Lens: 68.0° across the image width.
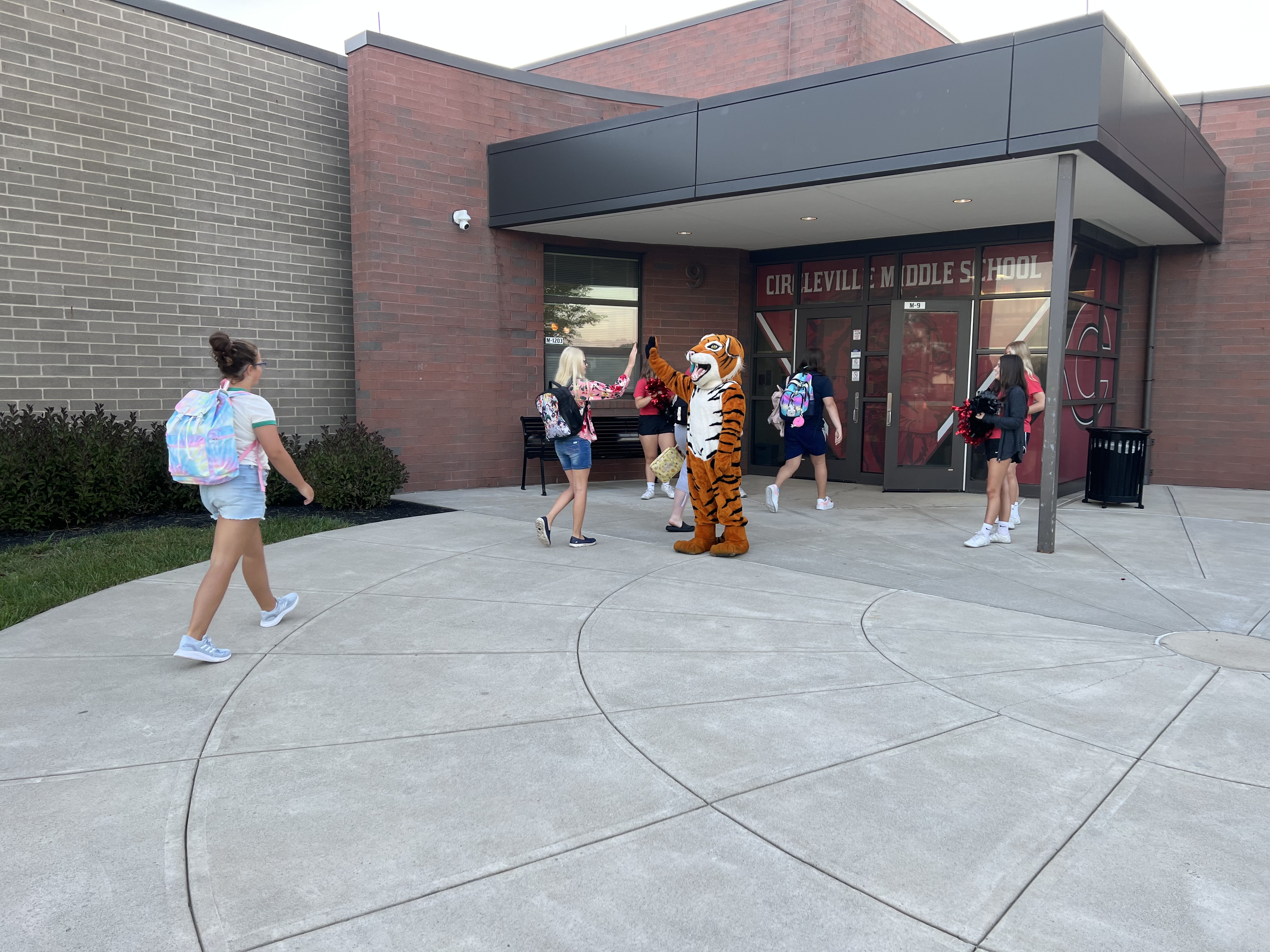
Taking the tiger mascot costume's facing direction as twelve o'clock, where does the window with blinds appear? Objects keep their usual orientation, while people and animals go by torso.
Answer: The window with blinds is roughly at 4 o'clock from the tiger mascot costume.

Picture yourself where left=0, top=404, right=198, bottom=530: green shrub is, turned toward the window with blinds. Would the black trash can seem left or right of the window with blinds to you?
right

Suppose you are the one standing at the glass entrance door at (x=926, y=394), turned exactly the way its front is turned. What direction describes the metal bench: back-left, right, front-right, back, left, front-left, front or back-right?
right

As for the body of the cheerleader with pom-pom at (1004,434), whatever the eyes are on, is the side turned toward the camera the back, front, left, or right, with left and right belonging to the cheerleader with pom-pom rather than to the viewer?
left

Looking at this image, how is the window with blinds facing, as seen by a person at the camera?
facing the viewer

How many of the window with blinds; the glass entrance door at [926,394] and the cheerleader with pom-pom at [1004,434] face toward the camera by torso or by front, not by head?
2

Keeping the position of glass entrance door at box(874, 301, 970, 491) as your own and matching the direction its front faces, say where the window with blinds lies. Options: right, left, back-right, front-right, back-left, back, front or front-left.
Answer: right

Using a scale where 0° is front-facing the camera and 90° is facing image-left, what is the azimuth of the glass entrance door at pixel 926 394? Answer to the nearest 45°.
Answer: approximately 0°

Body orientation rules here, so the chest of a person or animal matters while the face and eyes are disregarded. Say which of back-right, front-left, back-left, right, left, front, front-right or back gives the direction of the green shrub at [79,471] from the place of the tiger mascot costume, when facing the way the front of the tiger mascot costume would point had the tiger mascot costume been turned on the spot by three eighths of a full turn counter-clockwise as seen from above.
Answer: back

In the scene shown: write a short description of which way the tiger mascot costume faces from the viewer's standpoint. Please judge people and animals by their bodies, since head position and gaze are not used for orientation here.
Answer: facing the viewer and to the left of the viewer

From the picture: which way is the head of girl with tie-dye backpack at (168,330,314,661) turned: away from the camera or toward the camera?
away from the camera

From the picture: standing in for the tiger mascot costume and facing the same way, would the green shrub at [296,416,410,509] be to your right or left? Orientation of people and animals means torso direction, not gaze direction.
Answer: on your right
